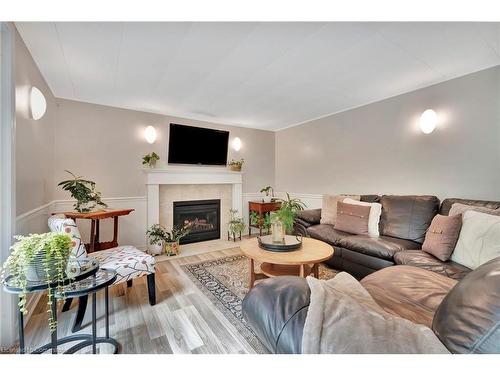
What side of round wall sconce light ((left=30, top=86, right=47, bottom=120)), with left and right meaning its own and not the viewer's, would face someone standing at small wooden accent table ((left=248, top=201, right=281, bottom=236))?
front

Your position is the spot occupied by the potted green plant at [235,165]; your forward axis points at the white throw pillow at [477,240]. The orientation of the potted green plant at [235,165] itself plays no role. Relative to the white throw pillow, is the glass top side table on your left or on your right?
right

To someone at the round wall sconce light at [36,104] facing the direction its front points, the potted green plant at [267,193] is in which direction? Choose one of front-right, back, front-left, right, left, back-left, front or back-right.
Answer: front

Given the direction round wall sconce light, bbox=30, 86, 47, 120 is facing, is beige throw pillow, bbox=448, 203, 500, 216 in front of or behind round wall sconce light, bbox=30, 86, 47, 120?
in front

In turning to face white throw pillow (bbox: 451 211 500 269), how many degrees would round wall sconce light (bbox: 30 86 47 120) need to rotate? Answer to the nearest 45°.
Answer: approximately 45° to its right

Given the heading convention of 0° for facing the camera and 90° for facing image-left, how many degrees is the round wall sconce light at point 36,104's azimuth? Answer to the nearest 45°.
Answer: approximately 270°

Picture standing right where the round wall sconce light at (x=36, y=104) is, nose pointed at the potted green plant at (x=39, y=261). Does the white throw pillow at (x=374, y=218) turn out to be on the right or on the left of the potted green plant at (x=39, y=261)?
left

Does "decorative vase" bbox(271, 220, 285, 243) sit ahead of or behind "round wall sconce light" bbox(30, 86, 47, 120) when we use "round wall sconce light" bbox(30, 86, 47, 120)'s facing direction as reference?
ahead

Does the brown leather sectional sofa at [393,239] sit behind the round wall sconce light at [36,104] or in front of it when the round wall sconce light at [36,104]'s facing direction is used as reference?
in front

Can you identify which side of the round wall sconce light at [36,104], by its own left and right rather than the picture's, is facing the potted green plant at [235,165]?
front
